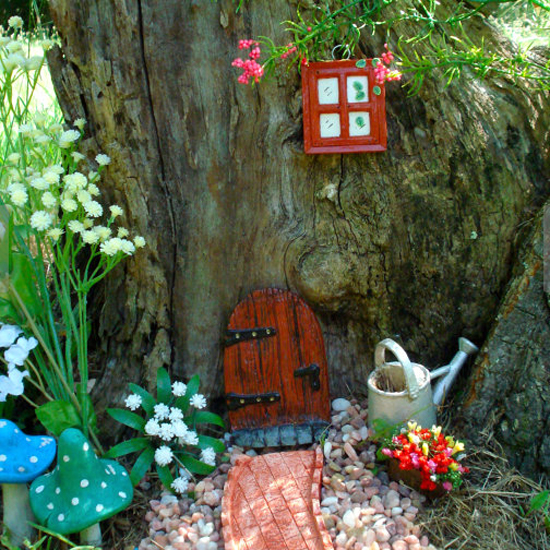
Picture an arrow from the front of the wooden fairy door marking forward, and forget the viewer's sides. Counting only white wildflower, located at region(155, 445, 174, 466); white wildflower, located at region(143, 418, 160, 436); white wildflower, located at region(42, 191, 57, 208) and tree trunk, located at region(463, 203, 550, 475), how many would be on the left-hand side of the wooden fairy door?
1

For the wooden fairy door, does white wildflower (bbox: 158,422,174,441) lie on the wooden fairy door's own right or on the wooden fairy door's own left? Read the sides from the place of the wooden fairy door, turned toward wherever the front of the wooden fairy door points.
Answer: on the wooden fairy door's own right

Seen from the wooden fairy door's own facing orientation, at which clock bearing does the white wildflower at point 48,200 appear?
The white wildflower is roughly at 2 o'clock from the wooden fairy door.

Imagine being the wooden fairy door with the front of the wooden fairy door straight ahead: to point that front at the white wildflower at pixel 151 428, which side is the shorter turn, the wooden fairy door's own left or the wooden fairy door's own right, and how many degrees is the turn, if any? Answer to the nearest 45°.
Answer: approximately 45° to the wooden fairy door's own right

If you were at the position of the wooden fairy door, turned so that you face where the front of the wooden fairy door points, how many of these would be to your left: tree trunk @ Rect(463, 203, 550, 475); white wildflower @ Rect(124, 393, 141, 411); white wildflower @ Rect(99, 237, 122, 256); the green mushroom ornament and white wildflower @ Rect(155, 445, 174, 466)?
1

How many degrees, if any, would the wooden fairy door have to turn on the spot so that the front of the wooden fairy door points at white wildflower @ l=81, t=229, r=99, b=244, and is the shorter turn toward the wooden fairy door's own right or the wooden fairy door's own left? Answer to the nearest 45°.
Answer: approximately 45° to the wooden fairy door's own right

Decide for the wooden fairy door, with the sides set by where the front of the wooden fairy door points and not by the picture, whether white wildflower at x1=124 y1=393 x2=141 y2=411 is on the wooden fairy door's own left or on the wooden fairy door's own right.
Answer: on the wooden fairy door's own right

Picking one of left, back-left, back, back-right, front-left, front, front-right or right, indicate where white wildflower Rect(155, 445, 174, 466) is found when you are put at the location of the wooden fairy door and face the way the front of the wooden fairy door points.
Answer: front-right

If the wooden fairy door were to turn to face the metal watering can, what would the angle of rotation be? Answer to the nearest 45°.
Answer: approximately 90° to its left

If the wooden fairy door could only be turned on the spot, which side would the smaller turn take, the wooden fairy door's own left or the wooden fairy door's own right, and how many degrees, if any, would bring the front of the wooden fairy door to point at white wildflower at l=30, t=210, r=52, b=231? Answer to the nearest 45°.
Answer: approximately 45° to the wooden fairy door's own right

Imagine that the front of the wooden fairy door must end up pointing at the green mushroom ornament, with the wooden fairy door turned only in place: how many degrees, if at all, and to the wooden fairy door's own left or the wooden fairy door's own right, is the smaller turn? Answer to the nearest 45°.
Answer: approximately 45° to the wooden fairy door's own right

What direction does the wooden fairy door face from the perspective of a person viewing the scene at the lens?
facing the viewer

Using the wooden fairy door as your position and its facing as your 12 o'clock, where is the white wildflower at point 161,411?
The white wildflower is roughly at 2 o'clock from the wooden fairy door.
